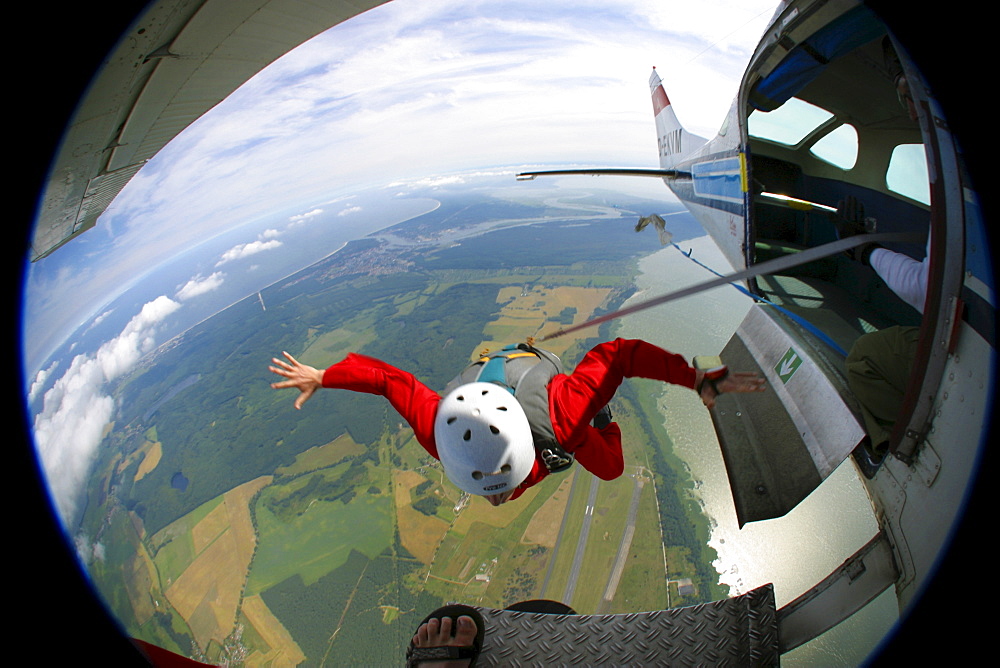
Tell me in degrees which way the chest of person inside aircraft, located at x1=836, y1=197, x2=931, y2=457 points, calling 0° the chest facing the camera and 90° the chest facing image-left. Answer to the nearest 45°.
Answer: approximately 90°
